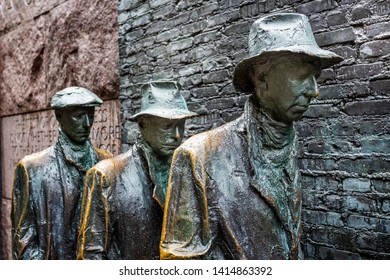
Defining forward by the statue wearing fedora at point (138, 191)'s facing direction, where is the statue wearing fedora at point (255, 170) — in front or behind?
in front

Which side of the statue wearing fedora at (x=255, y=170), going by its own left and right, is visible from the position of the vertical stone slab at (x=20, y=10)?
back

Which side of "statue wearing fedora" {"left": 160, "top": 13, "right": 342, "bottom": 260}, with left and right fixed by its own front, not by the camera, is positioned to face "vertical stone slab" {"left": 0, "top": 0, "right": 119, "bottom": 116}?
back

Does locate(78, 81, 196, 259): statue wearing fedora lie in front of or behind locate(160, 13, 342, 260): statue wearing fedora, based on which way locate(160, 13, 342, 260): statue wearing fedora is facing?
behind

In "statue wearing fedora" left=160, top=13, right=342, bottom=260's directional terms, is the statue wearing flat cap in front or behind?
behind

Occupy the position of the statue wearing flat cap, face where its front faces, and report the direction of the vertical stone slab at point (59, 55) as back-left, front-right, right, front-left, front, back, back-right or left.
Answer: back-left

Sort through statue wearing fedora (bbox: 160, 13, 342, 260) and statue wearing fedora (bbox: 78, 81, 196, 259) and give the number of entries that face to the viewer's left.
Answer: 0

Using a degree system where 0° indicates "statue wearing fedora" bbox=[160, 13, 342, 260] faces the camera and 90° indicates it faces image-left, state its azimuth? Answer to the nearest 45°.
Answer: approximately 315°

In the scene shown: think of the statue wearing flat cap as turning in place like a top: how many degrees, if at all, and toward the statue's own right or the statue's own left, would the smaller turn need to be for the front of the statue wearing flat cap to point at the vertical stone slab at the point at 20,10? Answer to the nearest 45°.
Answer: approximately 135° to the statue's own left

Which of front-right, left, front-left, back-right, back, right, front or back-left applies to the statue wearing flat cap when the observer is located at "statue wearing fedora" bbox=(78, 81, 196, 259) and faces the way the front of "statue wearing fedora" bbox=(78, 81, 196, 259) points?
back
